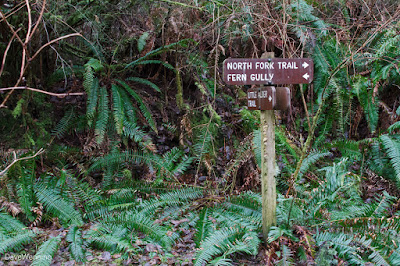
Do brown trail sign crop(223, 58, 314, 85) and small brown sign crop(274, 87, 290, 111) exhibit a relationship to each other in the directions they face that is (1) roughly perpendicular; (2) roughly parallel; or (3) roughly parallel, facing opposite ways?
roughly parallel, facing opposite ways

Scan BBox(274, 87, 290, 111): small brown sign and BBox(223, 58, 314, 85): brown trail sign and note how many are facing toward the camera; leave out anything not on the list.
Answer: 1
